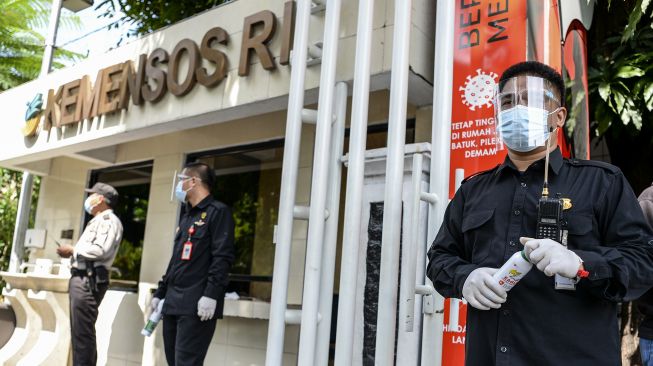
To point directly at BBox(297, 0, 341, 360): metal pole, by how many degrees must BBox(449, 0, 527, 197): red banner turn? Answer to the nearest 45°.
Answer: approximately 45° to its right

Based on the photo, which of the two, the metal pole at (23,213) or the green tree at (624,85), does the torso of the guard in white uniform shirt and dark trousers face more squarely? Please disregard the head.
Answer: the metal pole

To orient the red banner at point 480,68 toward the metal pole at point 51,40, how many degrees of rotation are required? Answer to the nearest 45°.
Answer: approximately 135° to its right

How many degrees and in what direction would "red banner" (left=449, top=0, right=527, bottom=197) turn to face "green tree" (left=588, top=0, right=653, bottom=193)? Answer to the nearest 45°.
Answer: approximately 135° to its left

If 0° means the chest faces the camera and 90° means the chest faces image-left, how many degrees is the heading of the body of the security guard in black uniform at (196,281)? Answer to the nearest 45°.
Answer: approximately 45°

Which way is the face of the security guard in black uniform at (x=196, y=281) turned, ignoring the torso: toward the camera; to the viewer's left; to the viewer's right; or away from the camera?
to the viewer's left

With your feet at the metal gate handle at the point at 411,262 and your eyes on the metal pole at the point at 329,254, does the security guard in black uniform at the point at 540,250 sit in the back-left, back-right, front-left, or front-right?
back-left

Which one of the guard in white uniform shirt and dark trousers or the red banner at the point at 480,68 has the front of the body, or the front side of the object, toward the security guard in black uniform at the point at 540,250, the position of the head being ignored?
the red banner

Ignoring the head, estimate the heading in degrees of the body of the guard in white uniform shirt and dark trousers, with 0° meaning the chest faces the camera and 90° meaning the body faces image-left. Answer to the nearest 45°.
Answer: approximately 90°

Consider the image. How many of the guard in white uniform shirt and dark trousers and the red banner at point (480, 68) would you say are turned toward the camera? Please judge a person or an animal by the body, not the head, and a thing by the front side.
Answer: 1
